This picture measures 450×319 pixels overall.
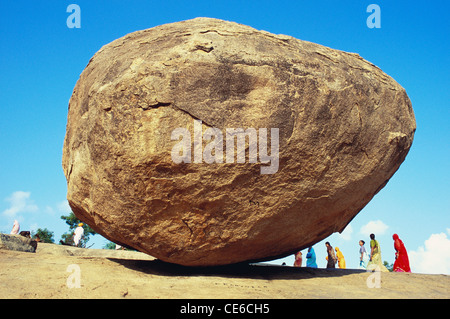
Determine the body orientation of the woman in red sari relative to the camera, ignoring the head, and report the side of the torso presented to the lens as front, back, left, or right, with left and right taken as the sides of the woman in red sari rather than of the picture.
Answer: left

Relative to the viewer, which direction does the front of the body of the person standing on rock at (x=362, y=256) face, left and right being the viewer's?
facing to the left of the viewer

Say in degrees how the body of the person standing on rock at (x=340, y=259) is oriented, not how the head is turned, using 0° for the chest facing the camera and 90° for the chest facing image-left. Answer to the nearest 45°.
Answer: approximately 90°
